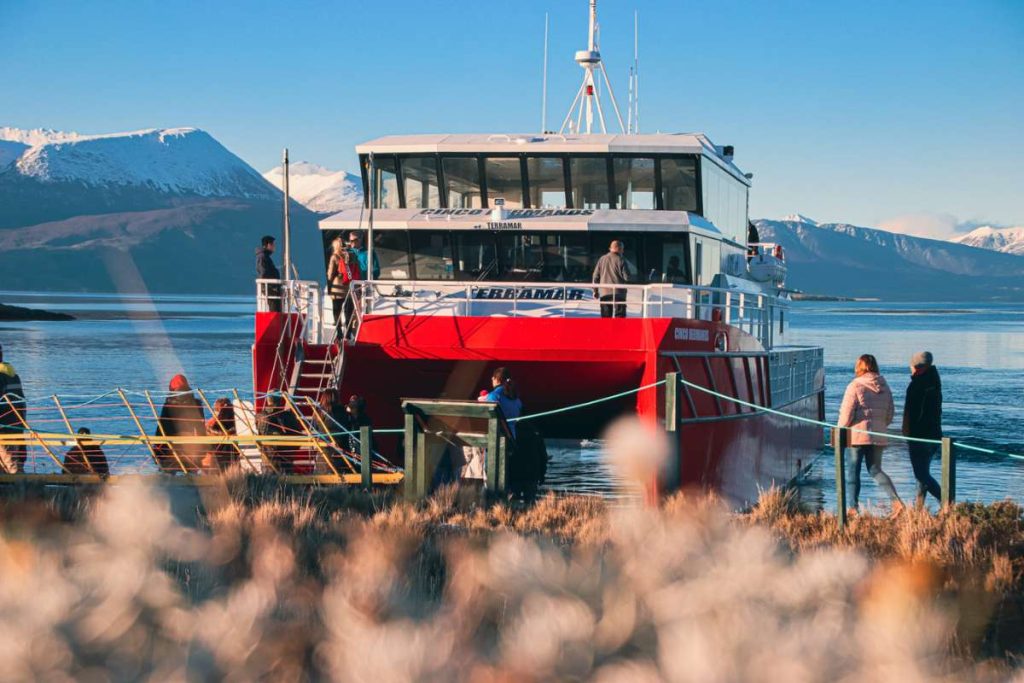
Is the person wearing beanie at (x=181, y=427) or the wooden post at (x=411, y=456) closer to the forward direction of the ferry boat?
the wooden post

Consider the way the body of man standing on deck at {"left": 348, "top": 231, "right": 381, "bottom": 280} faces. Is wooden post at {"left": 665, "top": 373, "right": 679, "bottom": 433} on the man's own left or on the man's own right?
on the man's own left

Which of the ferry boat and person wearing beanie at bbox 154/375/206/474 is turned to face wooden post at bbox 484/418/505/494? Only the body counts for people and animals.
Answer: the ferry boat

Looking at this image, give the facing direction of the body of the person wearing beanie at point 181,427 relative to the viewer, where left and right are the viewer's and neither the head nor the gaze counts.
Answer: facing away from the viewer

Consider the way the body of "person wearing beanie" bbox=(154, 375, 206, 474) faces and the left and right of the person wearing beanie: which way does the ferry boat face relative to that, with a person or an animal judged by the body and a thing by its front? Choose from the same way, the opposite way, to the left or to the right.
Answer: the opposite way

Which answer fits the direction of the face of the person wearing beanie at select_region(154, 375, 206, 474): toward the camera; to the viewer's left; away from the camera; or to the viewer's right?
away from the camera

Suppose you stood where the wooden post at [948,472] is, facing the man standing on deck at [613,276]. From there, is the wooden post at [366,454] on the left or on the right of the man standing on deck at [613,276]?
left

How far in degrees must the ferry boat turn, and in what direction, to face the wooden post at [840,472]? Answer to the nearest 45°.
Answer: approximately 45° to its left

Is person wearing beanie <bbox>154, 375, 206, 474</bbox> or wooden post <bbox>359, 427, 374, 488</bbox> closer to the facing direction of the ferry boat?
the wooden post
